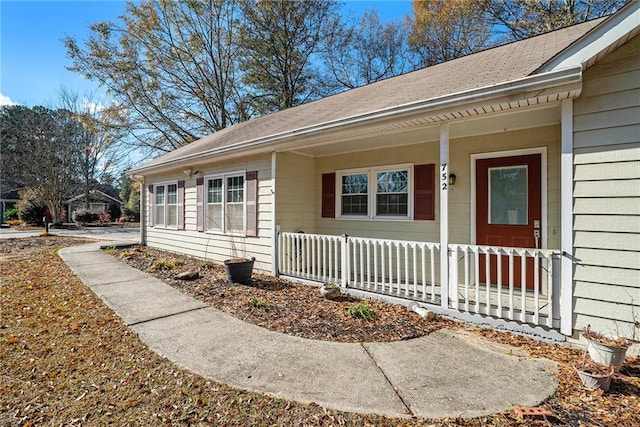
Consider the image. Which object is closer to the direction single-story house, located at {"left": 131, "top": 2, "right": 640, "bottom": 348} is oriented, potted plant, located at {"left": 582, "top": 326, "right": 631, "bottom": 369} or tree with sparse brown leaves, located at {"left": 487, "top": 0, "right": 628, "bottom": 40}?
the potted plant

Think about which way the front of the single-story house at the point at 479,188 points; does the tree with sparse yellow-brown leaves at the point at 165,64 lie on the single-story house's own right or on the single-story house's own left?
on the single-story house's own right

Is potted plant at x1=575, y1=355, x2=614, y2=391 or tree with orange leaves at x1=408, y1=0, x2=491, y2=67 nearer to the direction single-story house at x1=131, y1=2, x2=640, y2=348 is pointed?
the potted plant

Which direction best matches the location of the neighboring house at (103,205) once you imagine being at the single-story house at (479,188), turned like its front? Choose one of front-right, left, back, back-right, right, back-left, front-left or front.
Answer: right

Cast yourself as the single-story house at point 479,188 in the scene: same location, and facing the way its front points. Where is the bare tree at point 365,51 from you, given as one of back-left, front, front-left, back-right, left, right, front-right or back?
back-right

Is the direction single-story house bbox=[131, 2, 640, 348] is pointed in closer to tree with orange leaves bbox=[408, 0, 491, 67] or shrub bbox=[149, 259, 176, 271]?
the shrub

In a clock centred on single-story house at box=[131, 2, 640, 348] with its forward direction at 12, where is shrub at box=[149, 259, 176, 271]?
The shrub is roughly at 2 o'clock from the single-story house.

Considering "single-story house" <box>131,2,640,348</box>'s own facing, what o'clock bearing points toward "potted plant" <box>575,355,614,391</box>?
The potted plant is roughly at 10 o'clock from the single-story house.

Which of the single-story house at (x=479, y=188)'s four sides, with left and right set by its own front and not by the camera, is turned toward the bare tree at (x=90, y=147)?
right

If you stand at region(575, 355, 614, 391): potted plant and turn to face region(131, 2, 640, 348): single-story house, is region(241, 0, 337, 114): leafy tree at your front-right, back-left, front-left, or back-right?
front-left

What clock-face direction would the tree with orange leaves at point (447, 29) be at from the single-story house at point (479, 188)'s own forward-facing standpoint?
The tree with orange leaves is roughly at 5 o'clock from the single-story house.

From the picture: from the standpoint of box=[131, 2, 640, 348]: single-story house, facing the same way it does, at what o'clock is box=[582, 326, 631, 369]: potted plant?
The potted plant is roughly at 10 o'clock from the single-story house.

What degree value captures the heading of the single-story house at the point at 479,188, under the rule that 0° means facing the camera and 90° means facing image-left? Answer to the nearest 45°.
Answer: approximately 45°

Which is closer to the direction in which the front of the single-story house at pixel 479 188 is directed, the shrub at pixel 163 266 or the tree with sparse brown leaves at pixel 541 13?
the shrub

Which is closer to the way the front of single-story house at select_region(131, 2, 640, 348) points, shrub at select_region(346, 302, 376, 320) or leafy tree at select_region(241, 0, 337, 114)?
the shrub
